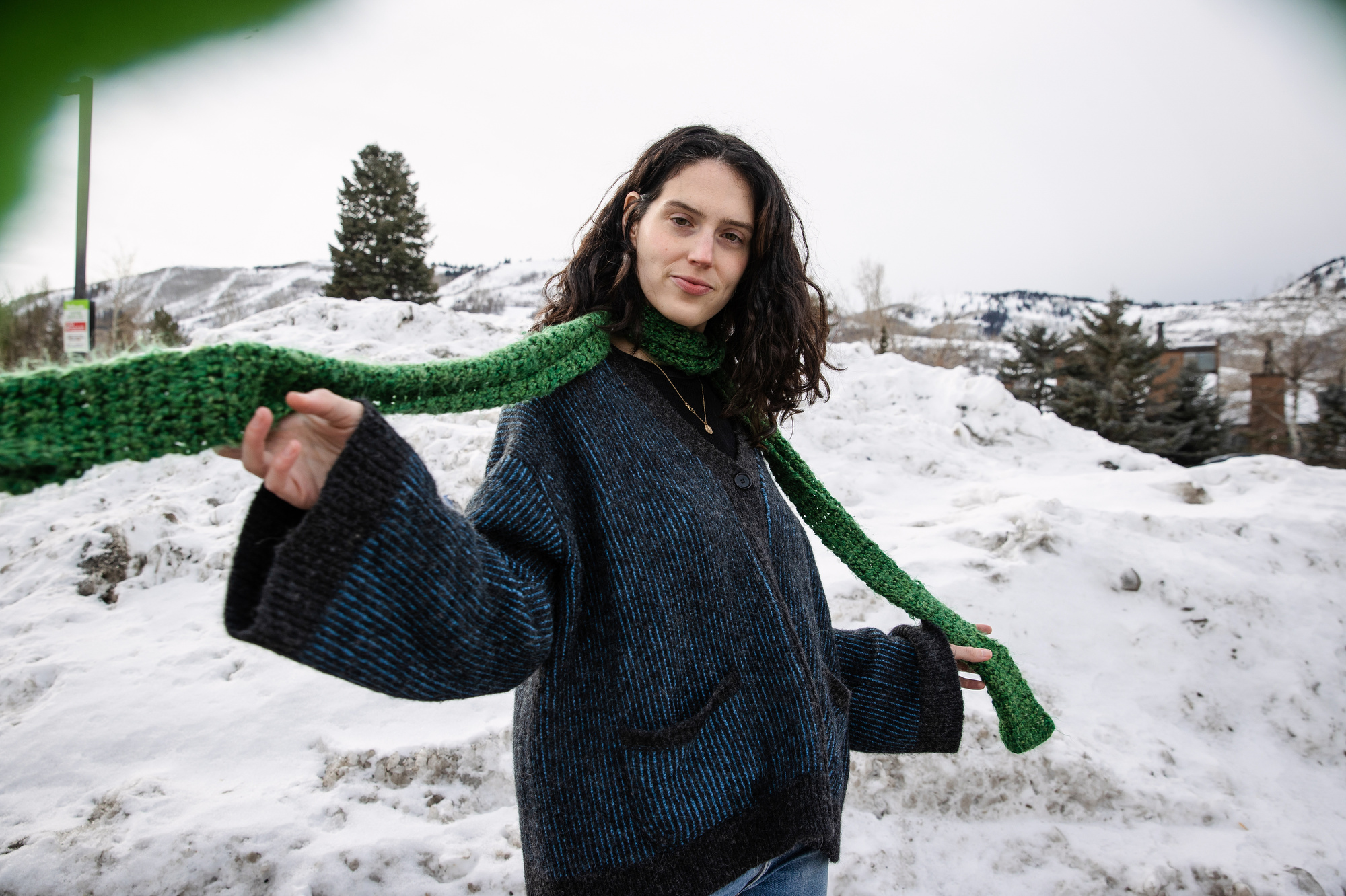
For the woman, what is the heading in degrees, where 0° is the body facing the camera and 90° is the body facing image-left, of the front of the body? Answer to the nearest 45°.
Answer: approximately 315°

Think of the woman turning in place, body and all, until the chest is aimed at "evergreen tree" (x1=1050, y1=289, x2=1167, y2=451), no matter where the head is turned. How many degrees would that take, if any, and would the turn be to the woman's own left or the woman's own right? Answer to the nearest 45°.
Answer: approximately 90° to the woman's own left

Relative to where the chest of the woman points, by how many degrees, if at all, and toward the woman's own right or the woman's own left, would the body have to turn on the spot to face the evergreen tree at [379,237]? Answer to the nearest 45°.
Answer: approximately 135° to the woman's own left

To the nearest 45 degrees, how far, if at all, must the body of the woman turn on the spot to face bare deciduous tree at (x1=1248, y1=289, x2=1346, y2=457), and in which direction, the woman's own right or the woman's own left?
approximately 90° to the woman's own left

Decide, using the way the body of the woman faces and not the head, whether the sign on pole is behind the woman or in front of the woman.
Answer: behind

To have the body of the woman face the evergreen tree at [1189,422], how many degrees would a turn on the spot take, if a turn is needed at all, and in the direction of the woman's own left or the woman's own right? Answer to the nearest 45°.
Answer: approximately 90° to the woman's own left

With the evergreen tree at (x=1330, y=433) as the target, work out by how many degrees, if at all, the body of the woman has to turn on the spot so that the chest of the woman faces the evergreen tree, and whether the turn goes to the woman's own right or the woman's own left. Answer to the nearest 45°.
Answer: approximately 90° to the woman's own left

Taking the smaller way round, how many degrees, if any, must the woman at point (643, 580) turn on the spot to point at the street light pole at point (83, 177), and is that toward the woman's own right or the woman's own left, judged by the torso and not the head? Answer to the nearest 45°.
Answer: approximately 180°
